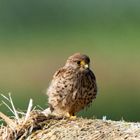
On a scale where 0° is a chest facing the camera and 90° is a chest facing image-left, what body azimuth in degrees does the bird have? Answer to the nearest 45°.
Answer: approximately 315°
